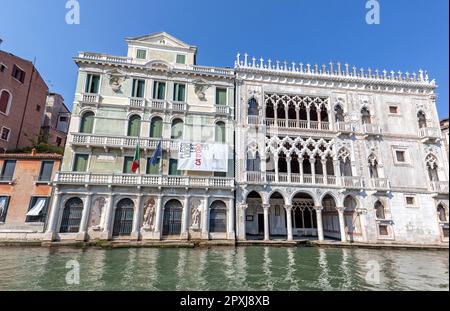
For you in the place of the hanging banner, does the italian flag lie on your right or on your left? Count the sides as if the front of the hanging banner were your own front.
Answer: on your right

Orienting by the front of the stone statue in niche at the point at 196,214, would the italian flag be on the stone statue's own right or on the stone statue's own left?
on the stone statue's own right

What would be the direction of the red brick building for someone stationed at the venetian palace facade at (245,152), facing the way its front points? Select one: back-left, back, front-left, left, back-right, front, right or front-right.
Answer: right

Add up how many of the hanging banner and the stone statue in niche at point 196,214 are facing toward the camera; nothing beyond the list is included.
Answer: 2

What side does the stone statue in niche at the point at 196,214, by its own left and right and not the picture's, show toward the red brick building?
right
